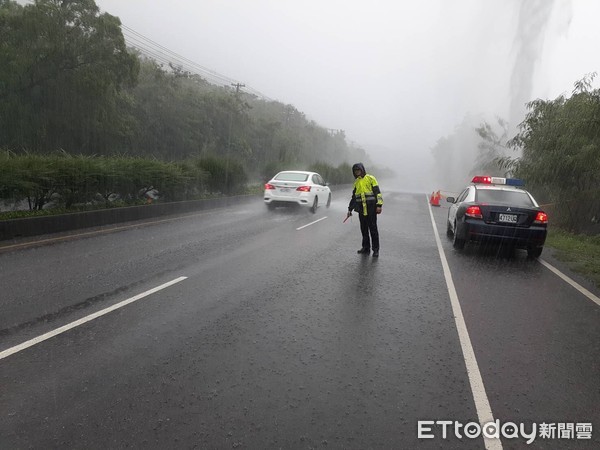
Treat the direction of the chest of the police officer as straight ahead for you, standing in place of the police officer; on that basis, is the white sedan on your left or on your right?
on your right

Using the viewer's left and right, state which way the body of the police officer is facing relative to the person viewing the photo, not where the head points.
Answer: facing the viewer and to the left of the viewer

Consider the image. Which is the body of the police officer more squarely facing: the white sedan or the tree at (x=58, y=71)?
the tree

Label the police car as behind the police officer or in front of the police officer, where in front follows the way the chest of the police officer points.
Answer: behind

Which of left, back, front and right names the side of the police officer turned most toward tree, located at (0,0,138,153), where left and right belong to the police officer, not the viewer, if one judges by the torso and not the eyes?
right

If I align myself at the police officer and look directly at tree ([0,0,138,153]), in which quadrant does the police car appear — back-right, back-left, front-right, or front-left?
back-right

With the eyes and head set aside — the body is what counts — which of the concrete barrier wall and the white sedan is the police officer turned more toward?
the concrete barrier wall

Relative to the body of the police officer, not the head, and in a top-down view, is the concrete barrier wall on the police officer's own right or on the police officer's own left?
on the police officer's own right

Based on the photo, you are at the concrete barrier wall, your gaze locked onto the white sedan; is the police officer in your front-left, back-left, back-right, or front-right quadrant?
front-right

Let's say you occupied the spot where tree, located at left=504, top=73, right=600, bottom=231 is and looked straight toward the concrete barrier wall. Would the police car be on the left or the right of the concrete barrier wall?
left

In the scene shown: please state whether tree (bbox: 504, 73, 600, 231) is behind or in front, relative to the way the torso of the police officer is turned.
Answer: behind
